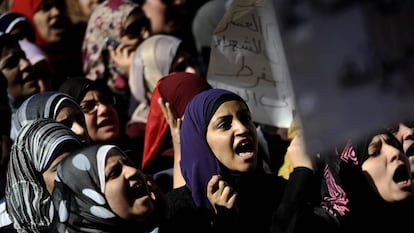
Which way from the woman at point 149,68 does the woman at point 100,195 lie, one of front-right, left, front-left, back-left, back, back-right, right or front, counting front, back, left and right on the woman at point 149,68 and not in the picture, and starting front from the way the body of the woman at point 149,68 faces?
right

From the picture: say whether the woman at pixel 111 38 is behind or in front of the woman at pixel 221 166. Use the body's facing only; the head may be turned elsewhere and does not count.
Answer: behind

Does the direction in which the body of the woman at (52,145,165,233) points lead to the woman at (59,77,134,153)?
no

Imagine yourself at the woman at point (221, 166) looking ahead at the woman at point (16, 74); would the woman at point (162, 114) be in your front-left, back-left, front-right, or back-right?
front-right

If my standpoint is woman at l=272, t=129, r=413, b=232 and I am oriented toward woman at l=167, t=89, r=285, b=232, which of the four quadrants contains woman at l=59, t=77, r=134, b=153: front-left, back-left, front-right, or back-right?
front-right

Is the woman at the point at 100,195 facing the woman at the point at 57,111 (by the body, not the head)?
no

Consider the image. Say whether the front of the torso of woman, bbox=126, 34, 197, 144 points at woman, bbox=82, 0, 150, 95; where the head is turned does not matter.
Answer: no

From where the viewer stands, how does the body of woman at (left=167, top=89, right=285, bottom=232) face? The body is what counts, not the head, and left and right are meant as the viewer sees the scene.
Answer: facing the viewer and to the right of the viewer
